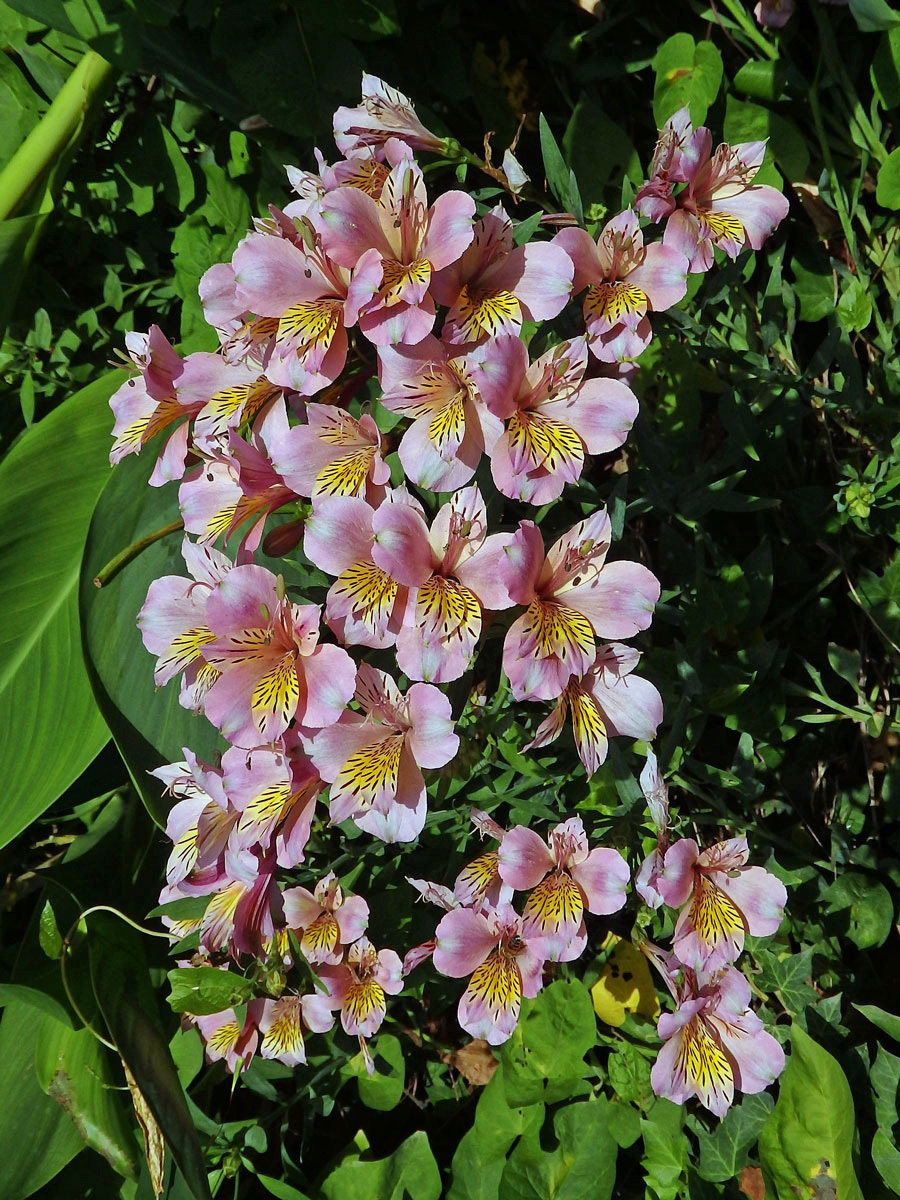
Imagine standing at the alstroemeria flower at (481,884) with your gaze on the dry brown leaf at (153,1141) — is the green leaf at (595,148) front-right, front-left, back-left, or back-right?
back-right

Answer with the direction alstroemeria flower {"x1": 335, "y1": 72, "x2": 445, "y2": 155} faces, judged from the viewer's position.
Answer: facing to the left of the viewer

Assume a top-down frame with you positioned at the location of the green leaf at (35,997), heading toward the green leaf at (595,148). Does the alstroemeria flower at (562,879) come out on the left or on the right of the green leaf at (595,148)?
right

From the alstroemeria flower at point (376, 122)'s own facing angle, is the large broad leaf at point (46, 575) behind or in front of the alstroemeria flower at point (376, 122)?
in front

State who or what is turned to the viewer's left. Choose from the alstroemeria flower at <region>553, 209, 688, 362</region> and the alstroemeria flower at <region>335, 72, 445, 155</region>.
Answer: the alstroemeria flower at <region>335, 72, 445, 155</region>

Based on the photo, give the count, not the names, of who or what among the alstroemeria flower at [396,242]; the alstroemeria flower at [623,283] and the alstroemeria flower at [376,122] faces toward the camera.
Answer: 2
